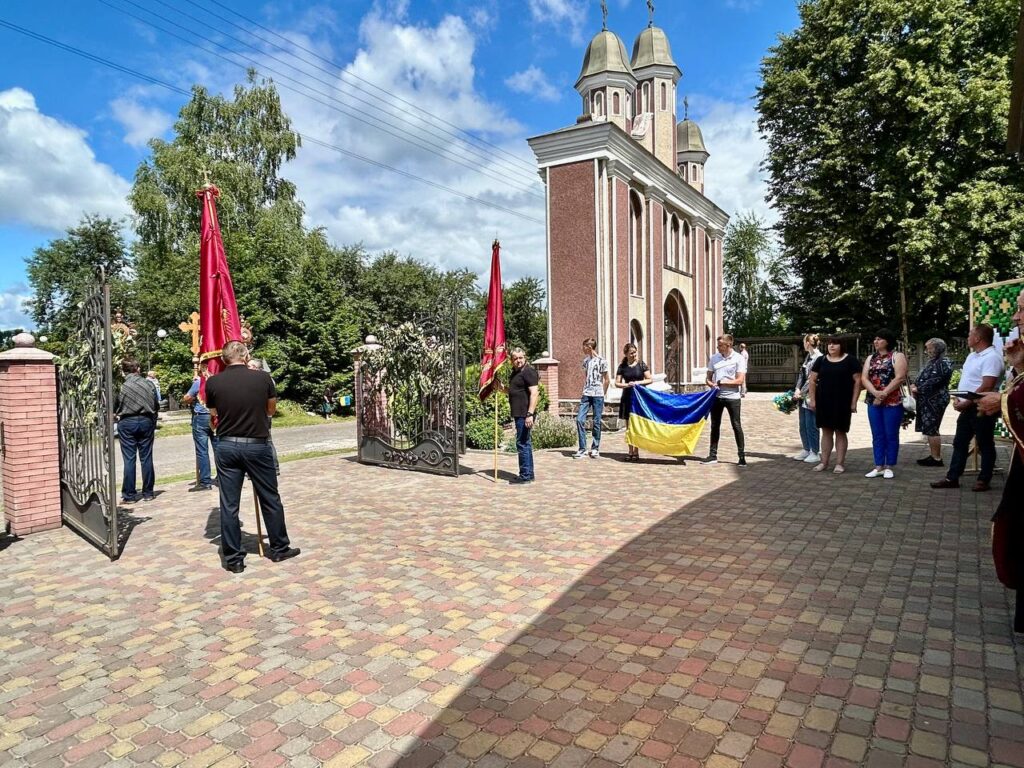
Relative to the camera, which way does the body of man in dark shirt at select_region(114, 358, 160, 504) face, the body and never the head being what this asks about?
away from the camera

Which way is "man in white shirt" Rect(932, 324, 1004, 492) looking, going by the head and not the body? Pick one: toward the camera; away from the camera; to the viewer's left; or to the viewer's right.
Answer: to the viewer's left

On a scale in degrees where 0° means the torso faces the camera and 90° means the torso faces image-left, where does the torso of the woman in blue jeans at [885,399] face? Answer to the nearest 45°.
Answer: approximately 45°

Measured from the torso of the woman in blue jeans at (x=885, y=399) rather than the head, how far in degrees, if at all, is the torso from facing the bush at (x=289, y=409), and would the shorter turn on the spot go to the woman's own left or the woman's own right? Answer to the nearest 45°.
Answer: approximately 45° to the woman's own right

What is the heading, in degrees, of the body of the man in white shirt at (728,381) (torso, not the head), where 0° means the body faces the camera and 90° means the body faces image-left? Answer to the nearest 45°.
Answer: approximately 45°

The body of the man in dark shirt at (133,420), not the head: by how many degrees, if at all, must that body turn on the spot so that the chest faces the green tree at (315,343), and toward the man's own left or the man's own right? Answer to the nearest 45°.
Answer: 0° — they already face it

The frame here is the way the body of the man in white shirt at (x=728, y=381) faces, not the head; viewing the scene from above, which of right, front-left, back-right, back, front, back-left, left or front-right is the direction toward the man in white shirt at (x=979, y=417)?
left

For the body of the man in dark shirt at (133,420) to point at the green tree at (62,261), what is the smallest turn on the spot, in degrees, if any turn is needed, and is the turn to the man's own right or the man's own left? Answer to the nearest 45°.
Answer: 0° — they already face it

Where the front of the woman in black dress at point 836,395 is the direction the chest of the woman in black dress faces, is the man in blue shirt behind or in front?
in front

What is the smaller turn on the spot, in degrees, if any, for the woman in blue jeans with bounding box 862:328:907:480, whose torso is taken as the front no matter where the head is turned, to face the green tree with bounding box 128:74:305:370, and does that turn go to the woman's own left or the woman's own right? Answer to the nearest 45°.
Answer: approximately 45° to the woman's own right

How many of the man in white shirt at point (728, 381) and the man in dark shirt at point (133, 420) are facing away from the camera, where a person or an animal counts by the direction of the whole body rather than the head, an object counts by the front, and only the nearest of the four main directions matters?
1

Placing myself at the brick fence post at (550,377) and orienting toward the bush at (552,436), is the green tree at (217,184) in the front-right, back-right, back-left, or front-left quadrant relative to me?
back-right

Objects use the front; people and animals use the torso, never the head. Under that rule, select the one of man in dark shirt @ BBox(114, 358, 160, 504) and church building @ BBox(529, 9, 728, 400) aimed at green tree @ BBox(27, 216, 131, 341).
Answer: the man in dark shirt

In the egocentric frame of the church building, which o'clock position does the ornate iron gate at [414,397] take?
The ornate iron gate is roughly at 2 o'clock from the church building.

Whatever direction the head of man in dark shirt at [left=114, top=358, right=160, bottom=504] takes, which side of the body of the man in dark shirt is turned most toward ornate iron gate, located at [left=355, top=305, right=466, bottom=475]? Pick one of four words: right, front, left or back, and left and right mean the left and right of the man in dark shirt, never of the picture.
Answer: right
